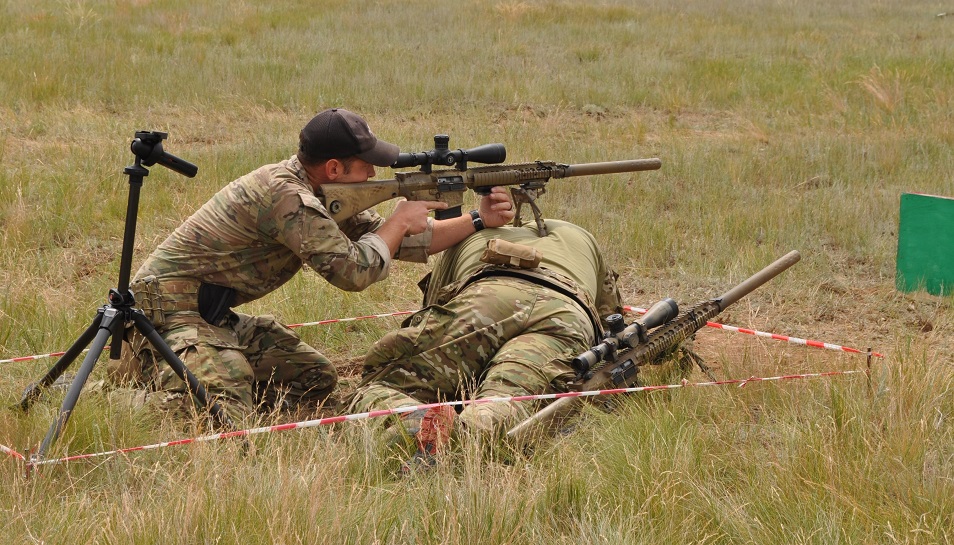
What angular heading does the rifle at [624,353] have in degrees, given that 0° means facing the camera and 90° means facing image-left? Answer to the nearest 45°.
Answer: approximately 225°

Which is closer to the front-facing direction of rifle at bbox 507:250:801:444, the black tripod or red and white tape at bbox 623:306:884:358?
the red and white tape

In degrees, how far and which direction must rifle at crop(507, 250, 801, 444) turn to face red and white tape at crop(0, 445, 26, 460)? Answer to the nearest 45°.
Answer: approximately 180°

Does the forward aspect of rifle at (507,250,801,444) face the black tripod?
no

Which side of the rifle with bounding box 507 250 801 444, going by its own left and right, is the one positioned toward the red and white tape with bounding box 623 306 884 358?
front

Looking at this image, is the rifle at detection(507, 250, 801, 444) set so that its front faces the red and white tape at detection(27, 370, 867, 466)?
no
